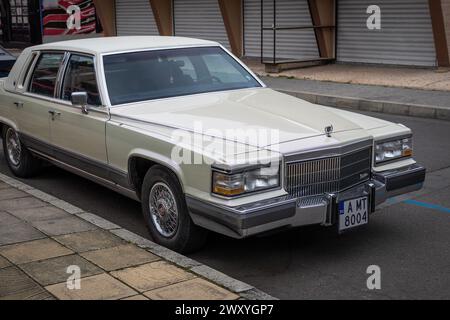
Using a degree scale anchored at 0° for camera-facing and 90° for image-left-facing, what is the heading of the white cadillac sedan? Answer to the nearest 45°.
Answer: approximately 315°

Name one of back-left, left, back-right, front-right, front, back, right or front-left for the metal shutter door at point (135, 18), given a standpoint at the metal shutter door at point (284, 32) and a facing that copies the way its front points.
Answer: back-right

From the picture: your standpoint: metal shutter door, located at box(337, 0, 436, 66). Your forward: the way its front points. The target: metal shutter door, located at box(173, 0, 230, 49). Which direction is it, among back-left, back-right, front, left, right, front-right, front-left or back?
back-right

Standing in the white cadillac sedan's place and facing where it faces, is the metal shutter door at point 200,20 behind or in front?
behind

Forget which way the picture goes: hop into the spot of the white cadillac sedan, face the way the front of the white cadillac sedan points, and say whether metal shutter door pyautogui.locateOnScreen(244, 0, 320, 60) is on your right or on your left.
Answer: on your left

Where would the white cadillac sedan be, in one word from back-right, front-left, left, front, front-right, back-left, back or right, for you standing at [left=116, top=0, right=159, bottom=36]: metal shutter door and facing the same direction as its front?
front

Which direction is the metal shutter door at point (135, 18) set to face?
toward the camera

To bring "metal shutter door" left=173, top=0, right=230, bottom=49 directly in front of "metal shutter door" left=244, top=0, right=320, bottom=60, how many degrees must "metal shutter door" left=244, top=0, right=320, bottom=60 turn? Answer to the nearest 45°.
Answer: approximately 135° to its right

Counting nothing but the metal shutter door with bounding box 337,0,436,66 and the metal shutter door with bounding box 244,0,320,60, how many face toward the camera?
2

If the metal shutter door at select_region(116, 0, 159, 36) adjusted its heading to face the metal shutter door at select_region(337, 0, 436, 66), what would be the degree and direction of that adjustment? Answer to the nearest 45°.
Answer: approximately 45° to its left

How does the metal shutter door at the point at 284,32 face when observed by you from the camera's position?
facing the viewer

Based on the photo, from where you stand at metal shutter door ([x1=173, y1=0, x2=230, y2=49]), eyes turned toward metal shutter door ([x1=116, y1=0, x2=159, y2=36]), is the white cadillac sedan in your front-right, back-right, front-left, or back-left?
back-left

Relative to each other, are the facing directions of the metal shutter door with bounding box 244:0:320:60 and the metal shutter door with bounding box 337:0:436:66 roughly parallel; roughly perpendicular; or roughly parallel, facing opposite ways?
roughly parallel

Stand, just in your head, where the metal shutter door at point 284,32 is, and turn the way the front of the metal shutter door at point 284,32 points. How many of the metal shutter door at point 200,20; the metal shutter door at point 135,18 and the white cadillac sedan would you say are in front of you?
1
